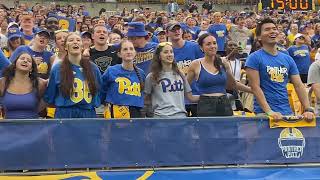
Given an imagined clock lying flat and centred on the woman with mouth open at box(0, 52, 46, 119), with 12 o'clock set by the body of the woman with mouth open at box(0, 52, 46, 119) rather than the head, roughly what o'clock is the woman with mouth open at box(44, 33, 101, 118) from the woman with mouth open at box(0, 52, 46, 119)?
the woman with mouth open at box(44, 33, 101, 118) is roughly at 10 o'clock from the woman with mouth open at box(0, 52, 46, 119).

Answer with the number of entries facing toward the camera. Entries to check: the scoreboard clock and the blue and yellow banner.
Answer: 2

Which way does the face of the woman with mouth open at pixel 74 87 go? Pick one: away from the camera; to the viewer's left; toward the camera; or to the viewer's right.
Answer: toward the camera

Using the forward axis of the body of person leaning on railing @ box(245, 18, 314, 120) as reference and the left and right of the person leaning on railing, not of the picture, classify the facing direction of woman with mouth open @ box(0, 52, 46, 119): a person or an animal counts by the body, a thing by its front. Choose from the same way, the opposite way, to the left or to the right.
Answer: the same way

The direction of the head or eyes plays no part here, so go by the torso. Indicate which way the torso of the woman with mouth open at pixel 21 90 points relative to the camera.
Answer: toward the camera

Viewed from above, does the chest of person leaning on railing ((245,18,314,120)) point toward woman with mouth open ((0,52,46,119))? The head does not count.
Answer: no

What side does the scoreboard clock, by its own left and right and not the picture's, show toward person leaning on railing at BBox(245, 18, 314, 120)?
front

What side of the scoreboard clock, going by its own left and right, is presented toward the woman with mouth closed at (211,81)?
front

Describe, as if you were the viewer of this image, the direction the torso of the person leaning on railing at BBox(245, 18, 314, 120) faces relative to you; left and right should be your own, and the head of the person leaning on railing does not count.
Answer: facing the viewer and to the right of the viewer

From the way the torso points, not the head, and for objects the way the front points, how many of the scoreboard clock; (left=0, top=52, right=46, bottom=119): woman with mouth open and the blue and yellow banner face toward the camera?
3

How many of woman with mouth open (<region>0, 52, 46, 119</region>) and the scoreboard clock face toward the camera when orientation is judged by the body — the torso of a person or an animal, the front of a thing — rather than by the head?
2

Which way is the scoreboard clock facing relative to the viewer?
toward the camera

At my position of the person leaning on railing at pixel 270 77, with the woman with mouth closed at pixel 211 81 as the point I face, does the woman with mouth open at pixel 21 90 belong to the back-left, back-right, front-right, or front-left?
front-left
